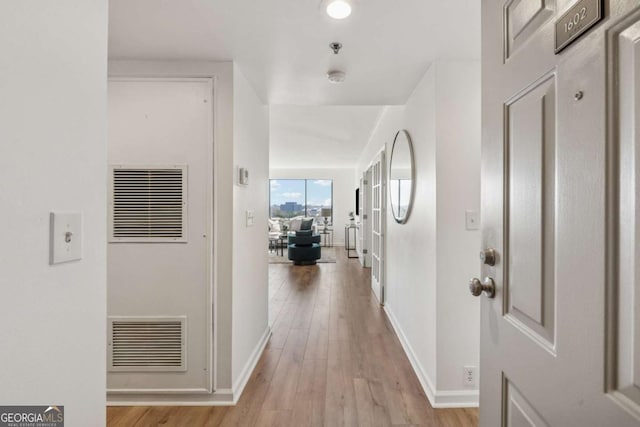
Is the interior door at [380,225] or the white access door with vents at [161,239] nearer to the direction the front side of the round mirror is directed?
the white access door with vents

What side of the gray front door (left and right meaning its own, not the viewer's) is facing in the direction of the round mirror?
right

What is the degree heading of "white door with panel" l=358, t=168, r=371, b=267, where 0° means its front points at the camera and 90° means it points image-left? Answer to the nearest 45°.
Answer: approximately 90°

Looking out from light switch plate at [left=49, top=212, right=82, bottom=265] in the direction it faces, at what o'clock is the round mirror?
The round mirror is roughly at 10 o'clock from the light switch plate.

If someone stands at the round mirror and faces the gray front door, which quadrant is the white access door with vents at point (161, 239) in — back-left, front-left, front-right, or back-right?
front-right

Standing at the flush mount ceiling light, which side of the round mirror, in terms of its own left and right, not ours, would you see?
left

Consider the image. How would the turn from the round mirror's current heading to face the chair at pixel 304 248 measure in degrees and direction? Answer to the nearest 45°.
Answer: approximately 45° to its right

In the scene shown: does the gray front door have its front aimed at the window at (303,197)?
no

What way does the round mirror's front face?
to the viewer's left

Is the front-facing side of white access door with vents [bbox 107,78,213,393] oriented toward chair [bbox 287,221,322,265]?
no

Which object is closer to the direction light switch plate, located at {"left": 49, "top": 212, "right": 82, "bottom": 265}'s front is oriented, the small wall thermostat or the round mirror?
the round mirror

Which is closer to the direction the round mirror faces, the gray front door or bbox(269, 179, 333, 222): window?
the window

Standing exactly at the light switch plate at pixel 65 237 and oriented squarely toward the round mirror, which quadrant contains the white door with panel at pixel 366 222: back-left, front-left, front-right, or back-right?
front-left

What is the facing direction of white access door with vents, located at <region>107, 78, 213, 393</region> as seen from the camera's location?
facing the viewer

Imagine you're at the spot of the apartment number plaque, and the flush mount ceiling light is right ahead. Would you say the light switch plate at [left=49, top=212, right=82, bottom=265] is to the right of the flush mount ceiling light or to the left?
left

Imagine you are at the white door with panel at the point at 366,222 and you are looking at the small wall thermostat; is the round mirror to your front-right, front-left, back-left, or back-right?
front-left

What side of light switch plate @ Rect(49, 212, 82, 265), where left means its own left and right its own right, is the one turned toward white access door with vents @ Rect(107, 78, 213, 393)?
left

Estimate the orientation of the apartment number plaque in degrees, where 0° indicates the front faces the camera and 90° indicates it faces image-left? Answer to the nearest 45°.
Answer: approximately 45°

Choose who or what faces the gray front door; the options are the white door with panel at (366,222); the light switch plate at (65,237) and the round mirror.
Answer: the light switch plate
